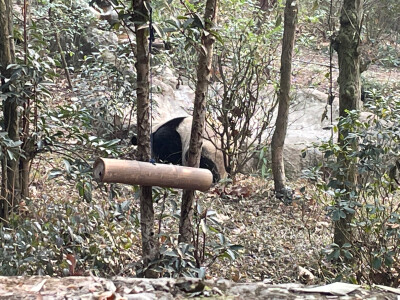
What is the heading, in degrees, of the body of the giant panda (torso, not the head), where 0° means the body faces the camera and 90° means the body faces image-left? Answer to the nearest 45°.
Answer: approximately 90°

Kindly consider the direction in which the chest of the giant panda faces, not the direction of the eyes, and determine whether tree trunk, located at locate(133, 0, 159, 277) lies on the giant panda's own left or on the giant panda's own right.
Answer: on the giant panda's own left

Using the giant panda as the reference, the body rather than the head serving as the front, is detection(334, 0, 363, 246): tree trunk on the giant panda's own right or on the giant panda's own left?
on the giant panda's own left

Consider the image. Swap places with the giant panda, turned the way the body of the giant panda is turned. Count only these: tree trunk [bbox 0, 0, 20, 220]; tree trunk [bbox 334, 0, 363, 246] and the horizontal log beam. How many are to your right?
0

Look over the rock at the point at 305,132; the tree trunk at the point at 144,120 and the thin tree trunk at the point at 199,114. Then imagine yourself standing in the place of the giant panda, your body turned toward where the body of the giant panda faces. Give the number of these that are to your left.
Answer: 2

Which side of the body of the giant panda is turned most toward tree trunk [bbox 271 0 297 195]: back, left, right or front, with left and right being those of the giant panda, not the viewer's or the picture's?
back

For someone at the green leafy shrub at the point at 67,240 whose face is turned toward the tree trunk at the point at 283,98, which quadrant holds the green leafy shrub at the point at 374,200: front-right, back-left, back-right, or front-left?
front-right

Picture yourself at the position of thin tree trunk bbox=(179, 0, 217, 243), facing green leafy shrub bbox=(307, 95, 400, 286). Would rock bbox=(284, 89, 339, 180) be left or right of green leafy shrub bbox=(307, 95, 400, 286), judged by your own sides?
left

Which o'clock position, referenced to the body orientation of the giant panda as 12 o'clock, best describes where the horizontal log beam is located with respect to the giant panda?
The horizontal log beam is roughly at 9 o'clock from the giant panda.

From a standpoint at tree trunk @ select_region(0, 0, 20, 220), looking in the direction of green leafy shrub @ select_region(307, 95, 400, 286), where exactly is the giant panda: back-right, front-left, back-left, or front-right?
front-left

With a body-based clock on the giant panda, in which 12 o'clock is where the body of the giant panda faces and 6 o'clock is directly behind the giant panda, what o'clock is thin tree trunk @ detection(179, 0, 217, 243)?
The thin tree trunk is roughly at 9 o'clock from the giant panda.

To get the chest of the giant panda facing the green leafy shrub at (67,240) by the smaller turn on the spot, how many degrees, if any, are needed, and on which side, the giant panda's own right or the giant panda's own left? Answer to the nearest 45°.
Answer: approximately 90° to the giant panda's own left

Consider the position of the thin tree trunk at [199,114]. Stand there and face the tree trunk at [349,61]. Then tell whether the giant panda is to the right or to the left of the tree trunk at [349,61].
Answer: left

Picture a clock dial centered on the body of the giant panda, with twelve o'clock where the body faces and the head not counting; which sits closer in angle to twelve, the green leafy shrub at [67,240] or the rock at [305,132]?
the green leafy shrub
